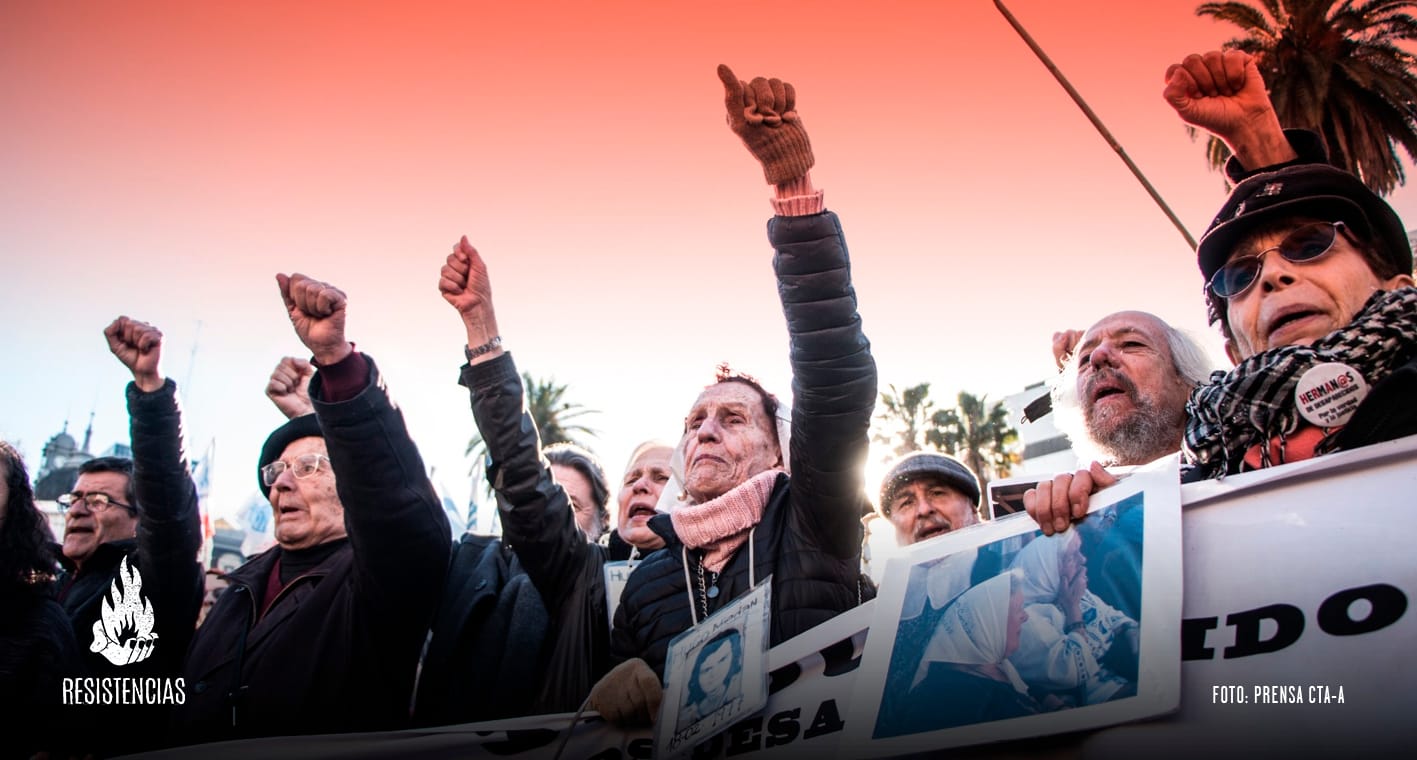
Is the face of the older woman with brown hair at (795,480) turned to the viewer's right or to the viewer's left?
to the viewer's left

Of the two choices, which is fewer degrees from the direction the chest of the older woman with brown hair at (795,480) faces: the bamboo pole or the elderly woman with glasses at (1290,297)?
the elderly woman with glasses

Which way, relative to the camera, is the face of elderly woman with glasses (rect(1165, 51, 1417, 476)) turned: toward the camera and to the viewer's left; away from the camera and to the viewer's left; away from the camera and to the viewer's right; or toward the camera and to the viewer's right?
toward the camera and to the viewer's left
